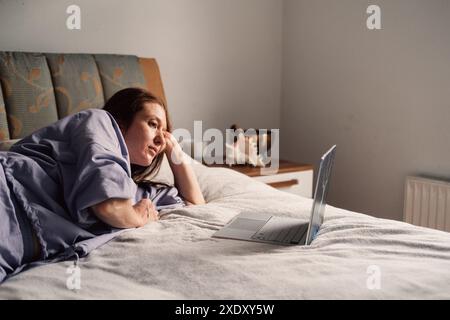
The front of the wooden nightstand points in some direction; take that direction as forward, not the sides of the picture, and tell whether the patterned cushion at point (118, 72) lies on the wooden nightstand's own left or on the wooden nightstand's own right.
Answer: on the wooden nightstand's own right

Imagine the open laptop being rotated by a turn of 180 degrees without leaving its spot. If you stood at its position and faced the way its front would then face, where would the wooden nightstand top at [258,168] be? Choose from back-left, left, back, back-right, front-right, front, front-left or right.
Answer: left

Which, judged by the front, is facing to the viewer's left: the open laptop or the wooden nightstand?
the open laptop

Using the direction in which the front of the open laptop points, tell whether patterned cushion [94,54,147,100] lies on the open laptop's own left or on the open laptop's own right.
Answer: on the open laptop's own right

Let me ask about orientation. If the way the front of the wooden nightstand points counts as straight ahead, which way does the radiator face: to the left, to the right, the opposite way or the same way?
to the right

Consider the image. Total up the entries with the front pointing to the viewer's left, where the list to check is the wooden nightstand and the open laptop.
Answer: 1

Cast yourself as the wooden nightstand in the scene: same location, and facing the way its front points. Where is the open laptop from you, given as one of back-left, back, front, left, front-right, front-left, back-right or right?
front-right

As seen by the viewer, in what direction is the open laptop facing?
to the viewer's left

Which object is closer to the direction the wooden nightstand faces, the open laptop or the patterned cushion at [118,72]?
the open laptop

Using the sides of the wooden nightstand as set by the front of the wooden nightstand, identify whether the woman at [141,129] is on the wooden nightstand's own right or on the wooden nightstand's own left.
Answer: on the wooden nightstand's own right
